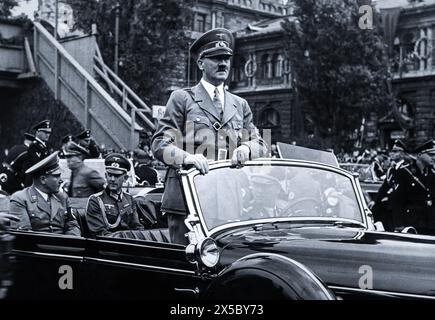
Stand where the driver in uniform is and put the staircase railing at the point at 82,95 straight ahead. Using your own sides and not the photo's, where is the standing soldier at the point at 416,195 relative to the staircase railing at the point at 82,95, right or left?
right

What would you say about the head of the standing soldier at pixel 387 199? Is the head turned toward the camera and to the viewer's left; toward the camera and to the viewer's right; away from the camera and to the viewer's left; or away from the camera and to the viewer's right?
toward the camera and to the viewer's left

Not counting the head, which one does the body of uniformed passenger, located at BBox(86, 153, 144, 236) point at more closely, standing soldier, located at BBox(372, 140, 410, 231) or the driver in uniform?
the driver in uniform

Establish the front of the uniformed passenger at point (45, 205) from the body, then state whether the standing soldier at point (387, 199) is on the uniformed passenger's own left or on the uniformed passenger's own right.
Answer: on the uniformed passenger's own left

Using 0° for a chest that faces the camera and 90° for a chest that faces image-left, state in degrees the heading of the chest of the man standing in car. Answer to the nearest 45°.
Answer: approximately 315°

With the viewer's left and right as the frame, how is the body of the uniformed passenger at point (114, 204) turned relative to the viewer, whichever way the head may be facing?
facing the viewer and to the right of the viewer

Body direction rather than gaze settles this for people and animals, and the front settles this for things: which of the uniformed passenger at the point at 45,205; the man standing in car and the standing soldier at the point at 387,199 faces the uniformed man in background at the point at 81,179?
the standing soldier

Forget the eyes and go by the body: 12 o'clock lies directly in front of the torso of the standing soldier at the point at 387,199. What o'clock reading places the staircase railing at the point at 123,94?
The staircase railing is roughly at 3 o'clock from the standing soldier.

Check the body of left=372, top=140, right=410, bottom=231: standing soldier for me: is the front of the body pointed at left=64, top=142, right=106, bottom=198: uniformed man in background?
yes
